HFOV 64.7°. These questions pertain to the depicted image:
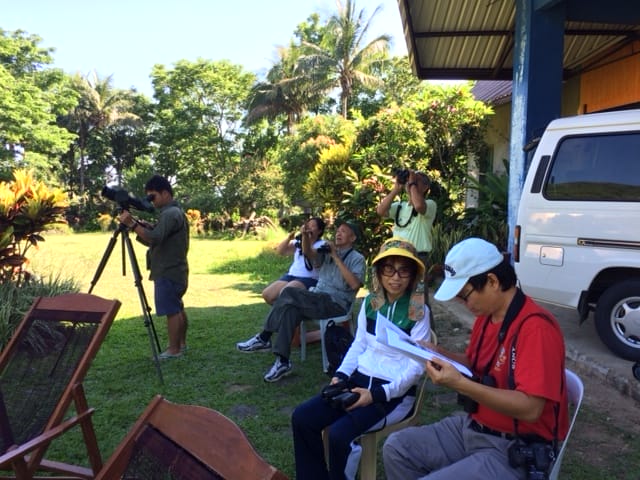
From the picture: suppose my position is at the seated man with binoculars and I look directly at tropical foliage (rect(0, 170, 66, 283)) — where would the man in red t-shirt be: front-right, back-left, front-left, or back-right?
back-left

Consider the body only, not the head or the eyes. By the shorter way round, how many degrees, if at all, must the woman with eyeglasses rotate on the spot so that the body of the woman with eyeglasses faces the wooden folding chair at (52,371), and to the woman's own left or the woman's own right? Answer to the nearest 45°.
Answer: approximately 45° to the woman's own right

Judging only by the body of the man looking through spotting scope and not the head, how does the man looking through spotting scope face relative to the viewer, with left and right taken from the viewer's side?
facing to the left of the viewer

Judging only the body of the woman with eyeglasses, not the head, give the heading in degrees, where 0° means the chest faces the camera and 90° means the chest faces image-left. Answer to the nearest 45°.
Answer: approximately 45°

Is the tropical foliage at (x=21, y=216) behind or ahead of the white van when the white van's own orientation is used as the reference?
behind

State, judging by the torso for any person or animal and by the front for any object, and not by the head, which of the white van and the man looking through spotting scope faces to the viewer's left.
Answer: the man looking through spotting scope

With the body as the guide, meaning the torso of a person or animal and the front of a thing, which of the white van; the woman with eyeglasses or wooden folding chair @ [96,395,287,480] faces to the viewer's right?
the white van

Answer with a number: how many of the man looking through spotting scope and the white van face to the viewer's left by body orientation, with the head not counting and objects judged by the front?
1

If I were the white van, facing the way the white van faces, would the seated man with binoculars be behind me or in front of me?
behind
